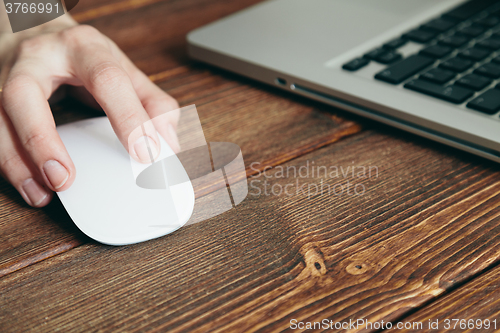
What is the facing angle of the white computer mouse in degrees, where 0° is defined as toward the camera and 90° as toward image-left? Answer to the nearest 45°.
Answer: approximately 315°
